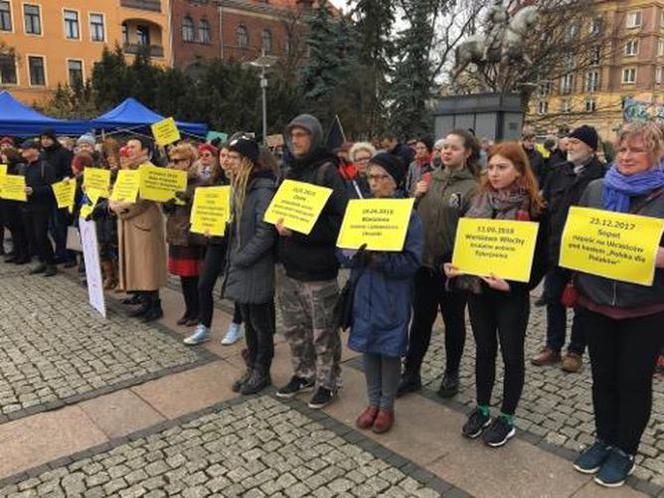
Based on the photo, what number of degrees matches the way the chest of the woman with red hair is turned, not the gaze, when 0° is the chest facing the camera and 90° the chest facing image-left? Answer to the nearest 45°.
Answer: approximately 45°

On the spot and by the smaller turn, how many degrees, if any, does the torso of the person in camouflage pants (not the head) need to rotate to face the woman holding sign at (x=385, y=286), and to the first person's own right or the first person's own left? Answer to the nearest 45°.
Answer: approximately 90° to the first person's own left

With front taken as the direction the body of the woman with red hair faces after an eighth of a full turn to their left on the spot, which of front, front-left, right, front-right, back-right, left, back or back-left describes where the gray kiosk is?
back

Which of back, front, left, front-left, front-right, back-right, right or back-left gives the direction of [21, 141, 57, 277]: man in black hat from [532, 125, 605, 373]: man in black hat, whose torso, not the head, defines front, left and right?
front-right

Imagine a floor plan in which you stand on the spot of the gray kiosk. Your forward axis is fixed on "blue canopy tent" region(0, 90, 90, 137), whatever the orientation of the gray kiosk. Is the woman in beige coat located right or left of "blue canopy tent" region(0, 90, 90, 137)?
left

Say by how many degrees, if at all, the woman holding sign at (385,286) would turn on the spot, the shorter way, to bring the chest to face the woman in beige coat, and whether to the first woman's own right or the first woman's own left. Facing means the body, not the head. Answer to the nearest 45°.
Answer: approximately 90° to the first woman's own right

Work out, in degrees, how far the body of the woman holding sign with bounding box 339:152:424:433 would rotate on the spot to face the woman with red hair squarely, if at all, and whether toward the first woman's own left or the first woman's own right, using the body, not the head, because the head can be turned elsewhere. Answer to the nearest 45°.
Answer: approximately 135° to the first woman's own left

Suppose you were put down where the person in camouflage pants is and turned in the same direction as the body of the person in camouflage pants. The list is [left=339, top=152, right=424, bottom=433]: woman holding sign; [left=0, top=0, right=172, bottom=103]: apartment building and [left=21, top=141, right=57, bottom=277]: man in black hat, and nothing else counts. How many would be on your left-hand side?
1
